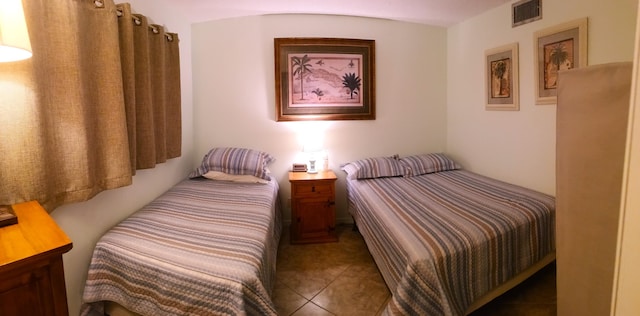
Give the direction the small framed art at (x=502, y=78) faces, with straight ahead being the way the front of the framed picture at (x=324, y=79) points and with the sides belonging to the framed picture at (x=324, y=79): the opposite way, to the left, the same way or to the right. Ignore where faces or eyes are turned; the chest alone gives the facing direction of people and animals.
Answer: to the right

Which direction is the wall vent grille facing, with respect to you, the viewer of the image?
facing the viewer and to the left of the viewer

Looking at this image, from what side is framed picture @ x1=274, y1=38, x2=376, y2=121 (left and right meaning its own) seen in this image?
front

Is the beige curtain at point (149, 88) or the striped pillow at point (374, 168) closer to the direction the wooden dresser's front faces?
the striped pillow

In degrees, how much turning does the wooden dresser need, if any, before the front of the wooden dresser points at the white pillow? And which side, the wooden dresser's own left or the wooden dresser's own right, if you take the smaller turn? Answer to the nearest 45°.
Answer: approximately 90° to the wooden dresser's own left

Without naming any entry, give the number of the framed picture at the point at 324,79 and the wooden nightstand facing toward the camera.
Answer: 2

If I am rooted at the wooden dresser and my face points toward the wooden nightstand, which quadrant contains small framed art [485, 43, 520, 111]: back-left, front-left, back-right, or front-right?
front-right

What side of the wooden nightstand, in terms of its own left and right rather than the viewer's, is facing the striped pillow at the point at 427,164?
left

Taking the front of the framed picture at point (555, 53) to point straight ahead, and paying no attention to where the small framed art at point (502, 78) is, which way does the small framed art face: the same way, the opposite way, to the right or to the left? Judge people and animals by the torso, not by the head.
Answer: the same way

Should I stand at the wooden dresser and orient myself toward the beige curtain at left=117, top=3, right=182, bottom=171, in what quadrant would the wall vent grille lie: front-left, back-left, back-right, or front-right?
front-right

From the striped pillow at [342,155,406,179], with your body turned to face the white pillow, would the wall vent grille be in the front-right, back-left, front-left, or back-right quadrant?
back-left

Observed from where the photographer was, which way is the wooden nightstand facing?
facing the viewer

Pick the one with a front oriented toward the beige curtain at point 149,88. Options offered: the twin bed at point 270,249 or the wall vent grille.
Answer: the wall vent grille

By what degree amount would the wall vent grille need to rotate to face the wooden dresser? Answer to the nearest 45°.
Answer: approximately 45° to its left

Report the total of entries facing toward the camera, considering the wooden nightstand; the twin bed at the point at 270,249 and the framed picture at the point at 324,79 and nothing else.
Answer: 3
